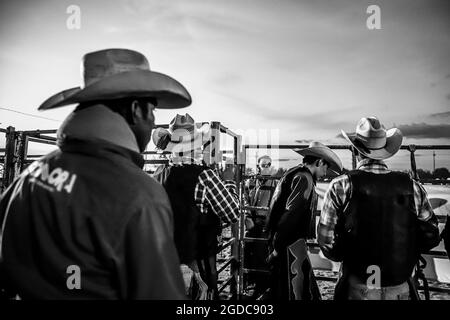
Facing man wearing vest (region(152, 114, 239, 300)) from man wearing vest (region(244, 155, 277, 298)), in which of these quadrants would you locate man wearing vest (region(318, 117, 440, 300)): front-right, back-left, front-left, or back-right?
front-left

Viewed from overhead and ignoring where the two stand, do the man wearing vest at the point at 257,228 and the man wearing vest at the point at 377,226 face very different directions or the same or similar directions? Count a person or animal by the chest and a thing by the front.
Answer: very different directions

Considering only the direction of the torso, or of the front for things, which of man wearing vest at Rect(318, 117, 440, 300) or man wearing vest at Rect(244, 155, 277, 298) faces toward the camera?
man wearing vest at Rect(244, 155, 277, 298)

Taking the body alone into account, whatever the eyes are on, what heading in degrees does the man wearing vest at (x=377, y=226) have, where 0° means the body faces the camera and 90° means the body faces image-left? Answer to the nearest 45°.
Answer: approximately 180°

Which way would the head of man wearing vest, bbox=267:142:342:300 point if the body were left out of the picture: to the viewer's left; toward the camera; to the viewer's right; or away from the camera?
to the viewer's right

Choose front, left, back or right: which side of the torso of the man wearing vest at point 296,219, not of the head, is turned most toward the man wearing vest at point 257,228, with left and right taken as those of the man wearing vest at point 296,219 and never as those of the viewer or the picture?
left

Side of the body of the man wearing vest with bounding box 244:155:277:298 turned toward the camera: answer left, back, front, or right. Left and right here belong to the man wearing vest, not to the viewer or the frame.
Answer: front

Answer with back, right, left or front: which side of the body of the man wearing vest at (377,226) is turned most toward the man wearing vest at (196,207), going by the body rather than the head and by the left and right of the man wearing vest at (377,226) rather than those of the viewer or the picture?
left

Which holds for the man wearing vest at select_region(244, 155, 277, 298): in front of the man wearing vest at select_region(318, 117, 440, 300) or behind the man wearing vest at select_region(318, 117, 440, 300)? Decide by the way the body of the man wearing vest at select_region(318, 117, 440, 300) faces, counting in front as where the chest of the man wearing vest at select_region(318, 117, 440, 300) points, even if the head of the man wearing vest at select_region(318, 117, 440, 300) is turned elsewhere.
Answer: in front
